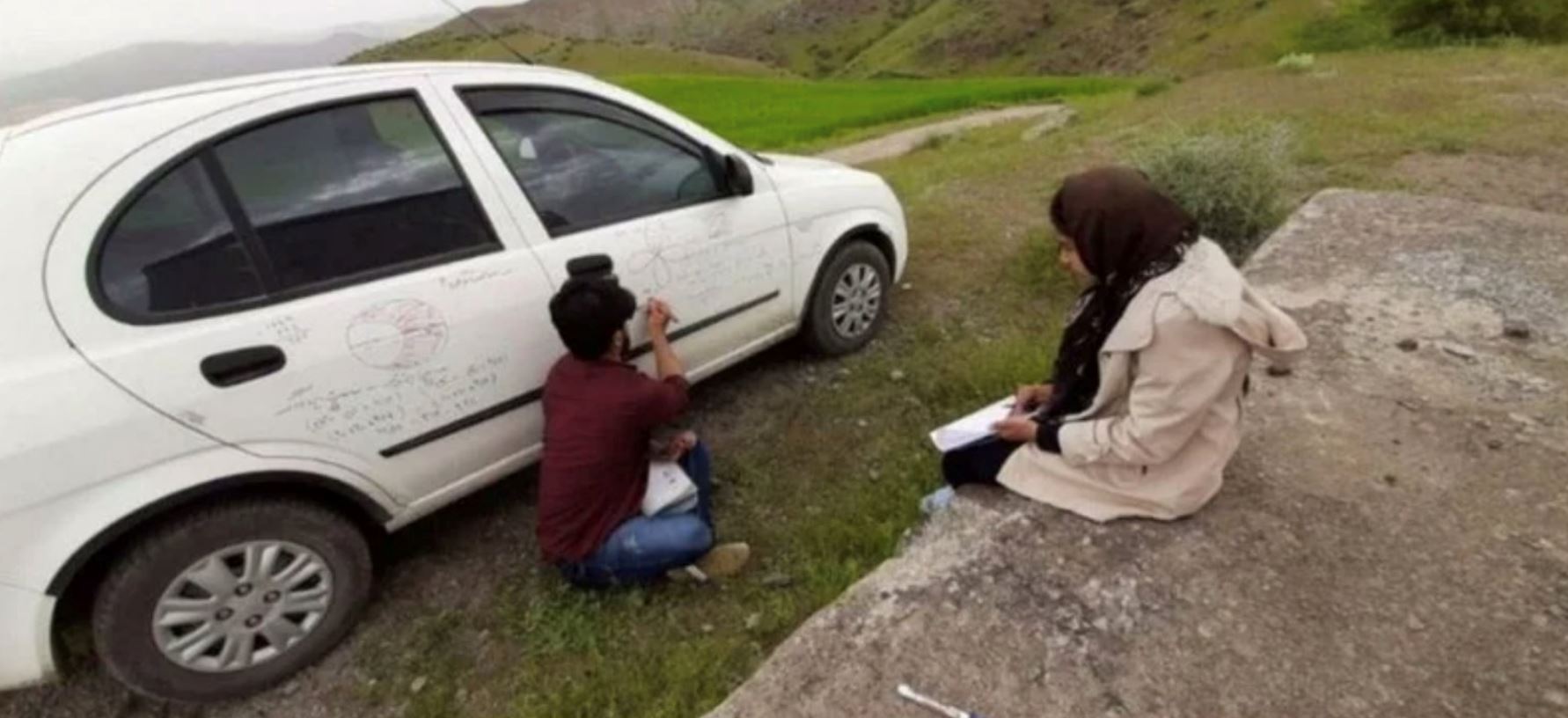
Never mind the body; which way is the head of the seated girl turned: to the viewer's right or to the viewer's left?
to the viewer's left

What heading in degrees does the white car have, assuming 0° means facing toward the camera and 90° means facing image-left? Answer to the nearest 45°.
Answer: approximately 225°

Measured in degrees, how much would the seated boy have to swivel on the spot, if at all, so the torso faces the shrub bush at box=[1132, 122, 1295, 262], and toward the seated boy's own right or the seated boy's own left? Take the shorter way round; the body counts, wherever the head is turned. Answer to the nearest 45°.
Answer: approximately 45° to the seated boy's own right

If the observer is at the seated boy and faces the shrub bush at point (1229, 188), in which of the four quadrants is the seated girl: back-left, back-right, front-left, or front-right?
front-right

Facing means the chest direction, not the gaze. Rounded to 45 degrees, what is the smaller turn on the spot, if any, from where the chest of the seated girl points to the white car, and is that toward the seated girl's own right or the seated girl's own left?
0° — they already face it

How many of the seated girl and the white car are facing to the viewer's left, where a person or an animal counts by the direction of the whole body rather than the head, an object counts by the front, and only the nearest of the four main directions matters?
1

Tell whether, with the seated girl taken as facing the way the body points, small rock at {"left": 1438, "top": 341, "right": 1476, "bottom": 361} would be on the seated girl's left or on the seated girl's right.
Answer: on the seated girl's right

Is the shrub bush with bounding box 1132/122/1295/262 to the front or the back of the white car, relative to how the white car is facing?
to the front

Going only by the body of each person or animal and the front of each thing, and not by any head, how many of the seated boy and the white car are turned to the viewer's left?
0

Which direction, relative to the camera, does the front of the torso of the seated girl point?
to the viewer's left

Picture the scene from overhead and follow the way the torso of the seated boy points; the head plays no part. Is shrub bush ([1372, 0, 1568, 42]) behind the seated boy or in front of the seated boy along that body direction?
in front

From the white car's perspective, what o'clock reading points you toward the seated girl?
The seated girl is roughly at 3 o'clock from the white car.

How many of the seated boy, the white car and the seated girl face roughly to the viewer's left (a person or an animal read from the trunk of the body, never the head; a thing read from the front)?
1
